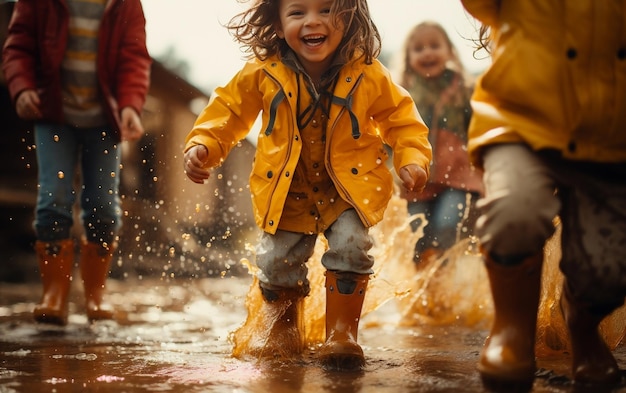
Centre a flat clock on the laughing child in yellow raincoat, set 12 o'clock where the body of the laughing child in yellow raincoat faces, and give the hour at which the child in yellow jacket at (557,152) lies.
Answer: The child in yellow jacket is roughly at 11 o'clock from the laughing child in yellow raincoat.

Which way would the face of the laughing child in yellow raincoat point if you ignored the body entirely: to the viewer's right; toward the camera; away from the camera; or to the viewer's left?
toward the camera

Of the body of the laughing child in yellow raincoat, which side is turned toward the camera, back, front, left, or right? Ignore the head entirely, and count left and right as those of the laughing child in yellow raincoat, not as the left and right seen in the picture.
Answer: front

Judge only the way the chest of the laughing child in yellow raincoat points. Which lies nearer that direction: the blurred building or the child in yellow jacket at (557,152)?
the child in yellow jacket

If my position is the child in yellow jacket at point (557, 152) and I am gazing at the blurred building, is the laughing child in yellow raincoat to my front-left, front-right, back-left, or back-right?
front-left
